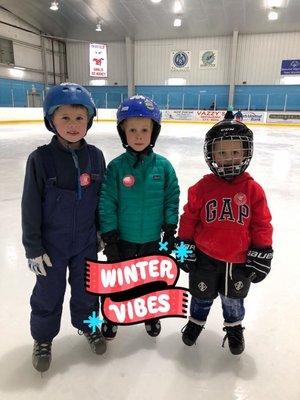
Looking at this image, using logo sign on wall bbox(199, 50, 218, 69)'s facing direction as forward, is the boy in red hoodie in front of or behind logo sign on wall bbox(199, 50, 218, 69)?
in front

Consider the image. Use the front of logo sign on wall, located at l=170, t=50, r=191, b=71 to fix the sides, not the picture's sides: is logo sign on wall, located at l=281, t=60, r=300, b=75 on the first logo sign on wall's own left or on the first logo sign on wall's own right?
on the first logo sign on wall's own left

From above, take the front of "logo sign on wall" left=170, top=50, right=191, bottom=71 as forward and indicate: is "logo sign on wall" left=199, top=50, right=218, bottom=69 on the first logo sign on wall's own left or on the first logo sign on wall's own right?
on the first logo sign on wall's own left

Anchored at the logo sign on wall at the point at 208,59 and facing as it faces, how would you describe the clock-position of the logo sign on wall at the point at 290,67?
the logo sign on wall at the point at 290,67 is roughly at 9 o'clock from the logo sign on wall at the point at 208,59.

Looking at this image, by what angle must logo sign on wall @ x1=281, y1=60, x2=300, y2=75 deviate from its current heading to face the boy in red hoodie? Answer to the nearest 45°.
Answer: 0° — it already faces them

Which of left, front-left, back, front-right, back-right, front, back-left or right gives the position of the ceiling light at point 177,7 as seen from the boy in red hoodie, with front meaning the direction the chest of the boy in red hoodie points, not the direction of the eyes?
back

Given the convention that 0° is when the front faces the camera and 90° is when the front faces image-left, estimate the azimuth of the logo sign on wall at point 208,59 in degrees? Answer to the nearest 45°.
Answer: approximately 0°

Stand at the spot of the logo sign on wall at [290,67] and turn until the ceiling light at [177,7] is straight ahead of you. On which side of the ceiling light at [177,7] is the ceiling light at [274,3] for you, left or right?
left

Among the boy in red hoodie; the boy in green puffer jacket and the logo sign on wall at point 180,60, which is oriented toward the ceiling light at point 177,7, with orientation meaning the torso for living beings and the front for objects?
the logo sign on wall
